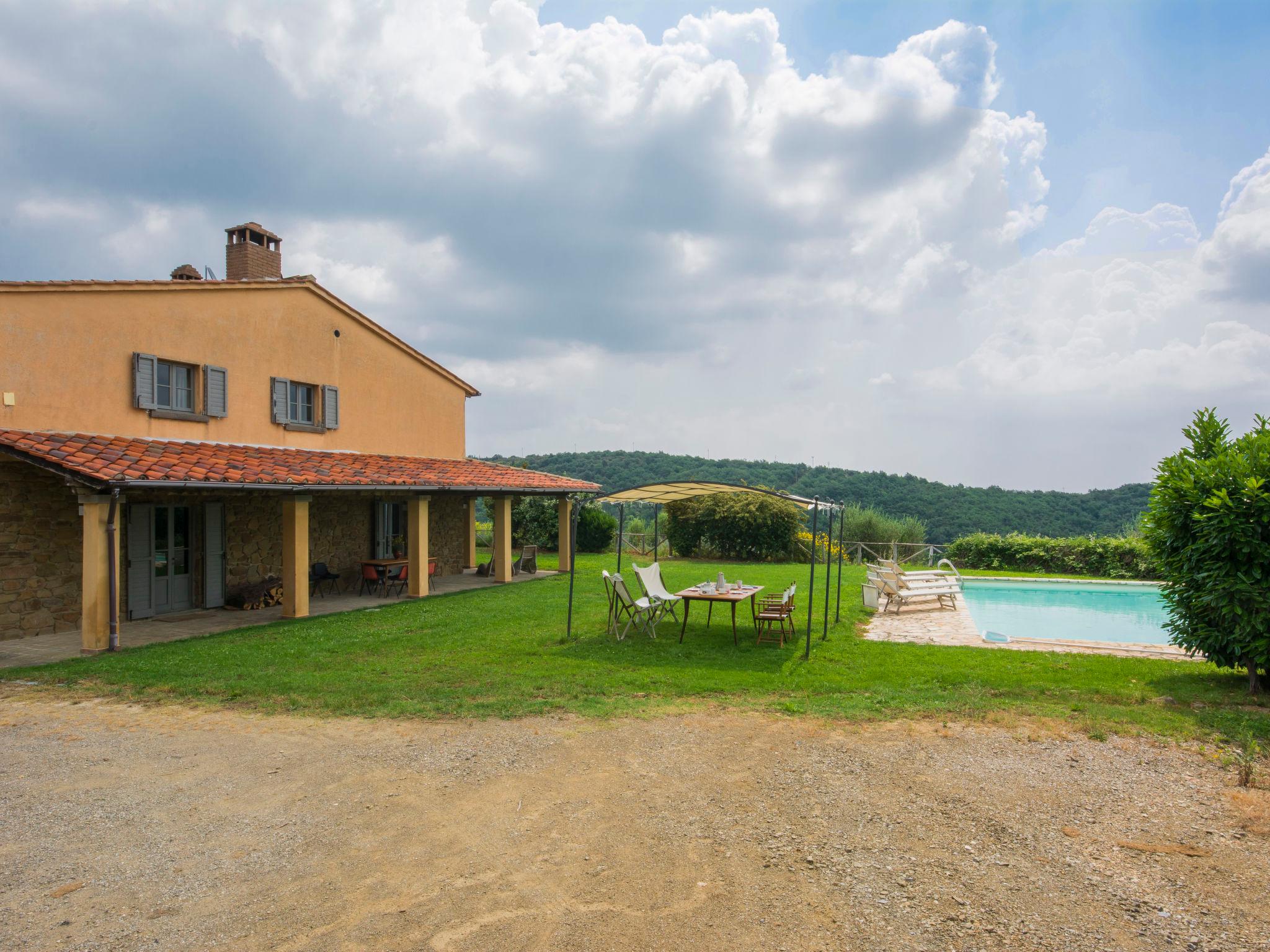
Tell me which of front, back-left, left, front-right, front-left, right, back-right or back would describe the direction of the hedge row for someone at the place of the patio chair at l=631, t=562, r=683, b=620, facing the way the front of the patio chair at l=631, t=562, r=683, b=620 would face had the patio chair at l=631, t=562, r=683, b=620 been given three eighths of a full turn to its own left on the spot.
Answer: front-right

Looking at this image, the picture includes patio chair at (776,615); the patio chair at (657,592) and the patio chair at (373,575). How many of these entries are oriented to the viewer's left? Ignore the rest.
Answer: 1

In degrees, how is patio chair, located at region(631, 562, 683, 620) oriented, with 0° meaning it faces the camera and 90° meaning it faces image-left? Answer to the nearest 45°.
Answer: approximately 315°

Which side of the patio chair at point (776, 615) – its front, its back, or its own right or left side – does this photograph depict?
left

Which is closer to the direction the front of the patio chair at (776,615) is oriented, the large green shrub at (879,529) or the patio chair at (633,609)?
the patio chair

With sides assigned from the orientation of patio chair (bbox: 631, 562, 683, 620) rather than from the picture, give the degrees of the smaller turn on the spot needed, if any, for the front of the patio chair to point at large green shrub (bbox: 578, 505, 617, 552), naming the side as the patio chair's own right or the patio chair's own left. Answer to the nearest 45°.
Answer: approximately 135° to the patio chair's own left
